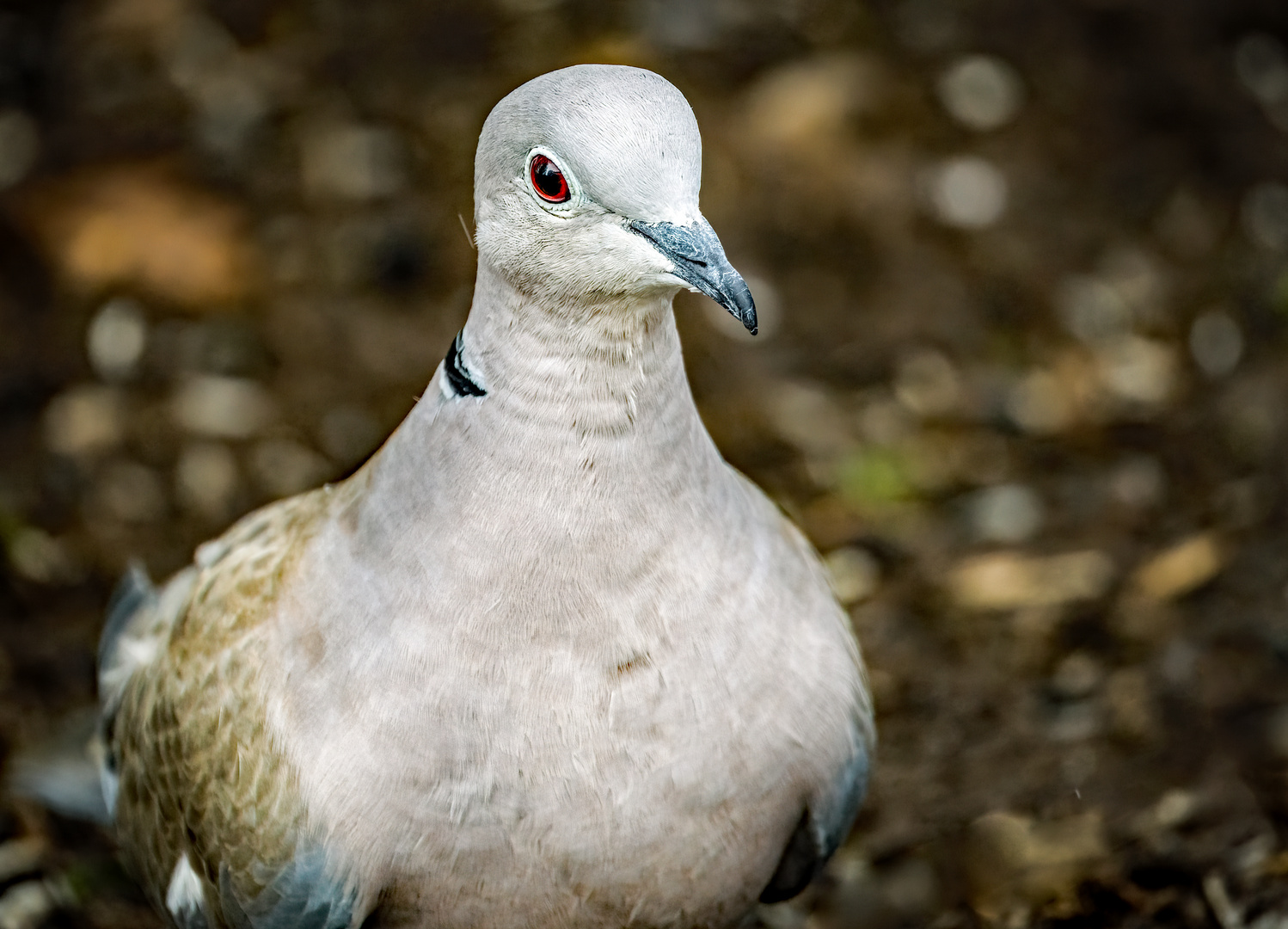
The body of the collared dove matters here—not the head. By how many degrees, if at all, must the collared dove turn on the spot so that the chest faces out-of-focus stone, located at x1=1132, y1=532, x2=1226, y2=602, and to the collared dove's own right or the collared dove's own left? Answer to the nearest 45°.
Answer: approximately 90° to the collared dove's own left

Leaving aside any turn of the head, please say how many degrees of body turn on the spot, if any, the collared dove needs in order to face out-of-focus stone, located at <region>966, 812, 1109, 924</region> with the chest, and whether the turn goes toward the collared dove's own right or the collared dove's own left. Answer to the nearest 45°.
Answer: approximately 90° to the collared dove's own left

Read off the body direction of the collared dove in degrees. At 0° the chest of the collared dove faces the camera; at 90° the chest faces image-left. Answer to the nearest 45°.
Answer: approximately 315°

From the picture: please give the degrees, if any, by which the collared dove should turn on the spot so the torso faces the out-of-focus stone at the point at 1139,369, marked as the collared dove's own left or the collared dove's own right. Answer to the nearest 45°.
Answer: approximately 90° to the collared dove's own left

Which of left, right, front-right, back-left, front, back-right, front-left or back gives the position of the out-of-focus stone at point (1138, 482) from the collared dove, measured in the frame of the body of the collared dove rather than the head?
left

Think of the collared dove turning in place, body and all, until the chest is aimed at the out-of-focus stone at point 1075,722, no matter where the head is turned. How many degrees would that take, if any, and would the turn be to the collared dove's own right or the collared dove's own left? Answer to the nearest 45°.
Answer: approximately 90° to the collared dove's own left
